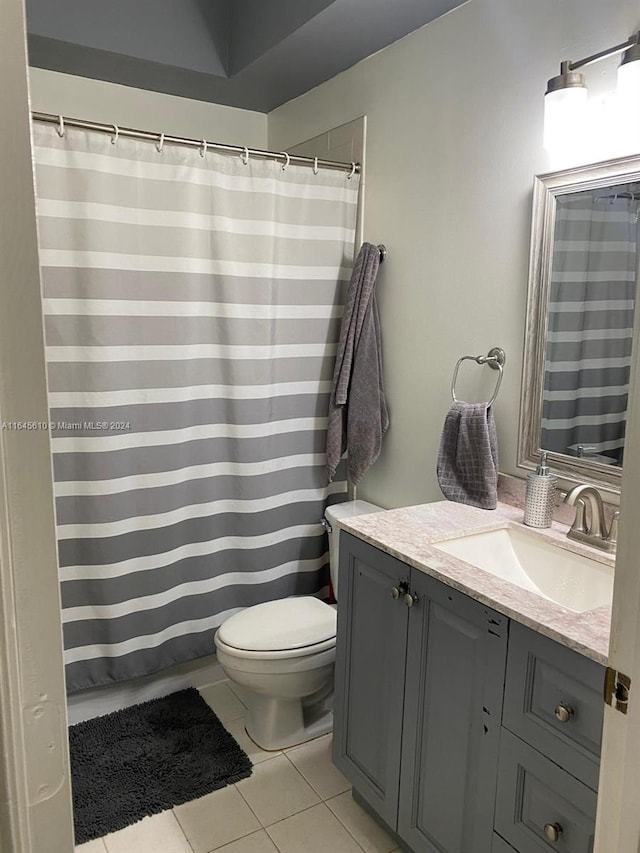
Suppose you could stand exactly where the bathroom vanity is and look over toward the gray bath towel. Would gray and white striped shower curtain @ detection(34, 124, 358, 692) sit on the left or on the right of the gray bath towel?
left

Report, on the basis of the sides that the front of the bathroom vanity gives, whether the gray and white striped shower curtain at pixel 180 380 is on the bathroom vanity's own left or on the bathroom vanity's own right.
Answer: on the bathroom vanity's own right

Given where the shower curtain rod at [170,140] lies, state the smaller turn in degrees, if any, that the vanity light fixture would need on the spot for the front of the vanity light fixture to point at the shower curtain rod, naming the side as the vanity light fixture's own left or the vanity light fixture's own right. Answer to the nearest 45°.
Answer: approximately 45° to the vanity light fixture's own right

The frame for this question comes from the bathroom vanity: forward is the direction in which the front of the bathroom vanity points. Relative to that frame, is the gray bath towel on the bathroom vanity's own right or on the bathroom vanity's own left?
on the bathroom vanity's own right

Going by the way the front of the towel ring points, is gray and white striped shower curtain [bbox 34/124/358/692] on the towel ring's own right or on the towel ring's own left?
on the towel ring's own right

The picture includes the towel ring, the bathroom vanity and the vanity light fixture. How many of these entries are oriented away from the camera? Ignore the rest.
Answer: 0

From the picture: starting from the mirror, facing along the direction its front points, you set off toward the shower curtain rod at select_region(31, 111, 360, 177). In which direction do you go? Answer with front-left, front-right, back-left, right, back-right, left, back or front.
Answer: front-right

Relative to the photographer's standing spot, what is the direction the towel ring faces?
facing the viewer and to the left of the viewer

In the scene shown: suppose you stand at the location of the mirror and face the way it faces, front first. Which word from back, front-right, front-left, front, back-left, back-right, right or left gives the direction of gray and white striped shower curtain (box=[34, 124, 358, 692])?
front-right
